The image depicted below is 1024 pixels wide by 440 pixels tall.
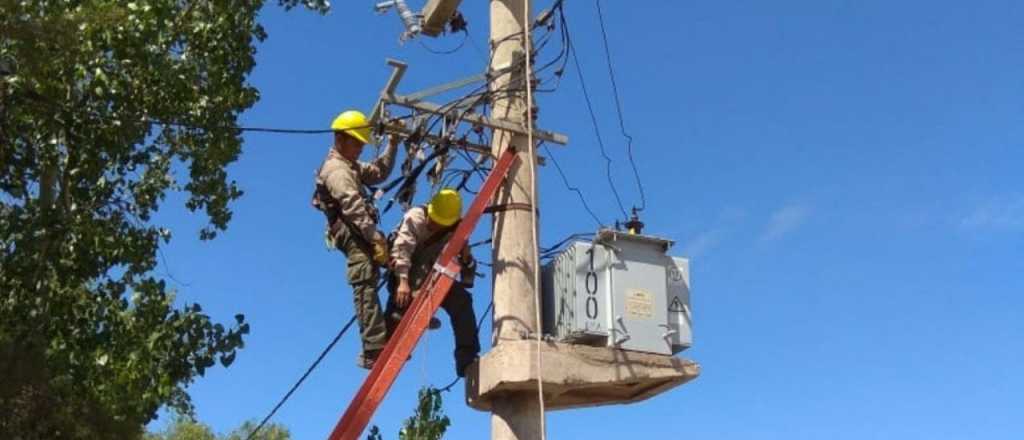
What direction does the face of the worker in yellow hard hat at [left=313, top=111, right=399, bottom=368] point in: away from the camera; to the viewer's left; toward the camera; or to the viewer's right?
to the viewer's right

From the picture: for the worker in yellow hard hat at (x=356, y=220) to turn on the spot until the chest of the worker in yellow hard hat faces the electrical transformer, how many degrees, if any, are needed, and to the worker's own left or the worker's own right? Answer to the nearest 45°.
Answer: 0° — they already face it

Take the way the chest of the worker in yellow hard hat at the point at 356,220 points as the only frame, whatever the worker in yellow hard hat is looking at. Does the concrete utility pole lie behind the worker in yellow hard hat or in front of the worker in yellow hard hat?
in front

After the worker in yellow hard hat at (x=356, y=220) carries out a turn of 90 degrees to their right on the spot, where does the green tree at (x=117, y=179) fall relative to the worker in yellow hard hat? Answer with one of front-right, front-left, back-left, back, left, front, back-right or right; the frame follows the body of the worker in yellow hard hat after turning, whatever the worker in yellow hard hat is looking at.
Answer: back-right

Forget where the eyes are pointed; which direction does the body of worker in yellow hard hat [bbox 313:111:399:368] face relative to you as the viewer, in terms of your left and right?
facing to the right of the viewer
